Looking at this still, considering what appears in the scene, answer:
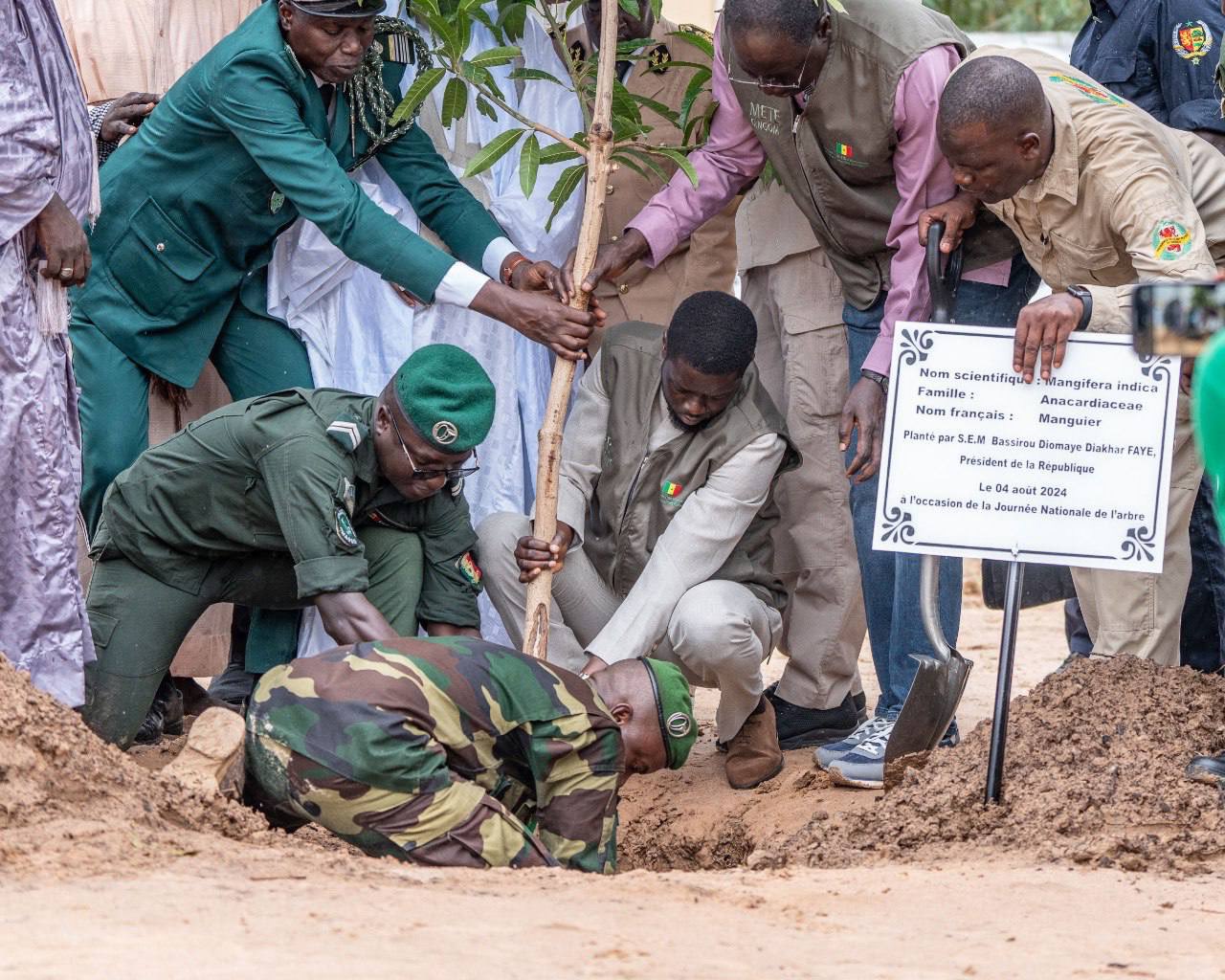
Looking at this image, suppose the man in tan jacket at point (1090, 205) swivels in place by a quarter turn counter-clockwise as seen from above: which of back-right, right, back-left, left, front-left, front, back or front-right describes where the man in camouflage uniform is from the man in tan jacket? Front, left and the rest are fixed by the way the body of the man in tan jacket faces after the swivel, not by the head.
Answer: right

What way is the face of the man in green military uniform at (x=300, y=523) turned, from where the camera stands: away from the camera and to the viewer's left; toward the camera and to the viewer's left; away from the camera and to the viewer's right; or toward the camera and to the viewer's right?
toward the camera and to the viewer's right

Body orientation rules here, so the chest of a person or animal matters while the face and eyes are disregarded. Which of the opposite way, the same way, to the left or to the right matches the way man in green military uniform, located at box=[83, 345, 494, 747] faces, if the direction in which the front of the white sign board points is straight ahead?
to the left

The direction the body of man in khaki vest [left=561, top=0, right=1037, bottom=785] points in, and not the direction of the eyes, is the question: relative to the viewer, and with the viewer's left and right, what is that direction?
facing the viewer and to the left of the viewer

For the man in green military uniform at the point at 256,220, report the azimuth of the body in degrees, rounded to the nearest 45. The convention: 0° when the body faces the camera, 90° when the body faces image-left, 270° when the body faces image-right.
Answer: approximately 315°

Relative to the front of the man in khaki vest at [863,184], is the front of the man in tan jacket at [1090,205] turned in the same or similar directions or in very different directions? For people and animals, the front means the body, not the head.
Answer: same or similar directions

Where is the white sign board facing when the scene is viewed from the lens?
facing the viewer

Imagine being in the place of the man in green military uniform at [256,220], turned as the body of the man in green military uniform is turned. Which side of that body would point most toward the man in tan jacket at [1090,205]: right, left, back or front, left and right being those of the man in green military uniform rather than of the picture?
front

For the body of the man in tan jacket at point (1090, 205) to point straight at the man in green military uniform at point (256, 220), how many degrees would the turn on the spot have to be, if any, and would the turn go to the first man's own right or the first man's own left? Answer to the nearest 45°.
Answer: approximately 45° to the first man's own right

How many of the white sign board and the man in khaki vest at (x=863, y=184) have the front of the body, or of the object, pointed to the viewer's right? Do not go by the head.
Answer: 0

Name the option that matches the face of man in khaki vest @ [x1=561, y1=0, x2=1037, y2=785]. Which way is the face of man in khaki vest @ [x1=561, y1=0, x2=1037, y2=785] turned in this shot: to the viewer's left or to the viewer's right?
to the viewer's left

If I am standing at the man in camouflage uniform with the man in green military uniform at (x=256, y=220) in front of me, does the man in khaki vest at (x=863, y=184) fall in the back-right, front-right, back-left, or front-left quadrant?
front-right

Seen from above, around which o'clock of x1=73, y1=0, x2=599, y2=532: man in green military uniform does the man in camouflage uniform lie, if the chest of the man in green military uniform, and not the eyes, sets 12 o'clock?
The man in camouflage uniform is roughly at 1 o'clock from the man in green military uniform.

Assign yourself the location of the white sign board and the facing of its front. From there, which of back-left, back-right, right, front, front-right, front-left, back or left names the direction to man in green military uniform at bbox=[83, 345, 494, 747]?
right
